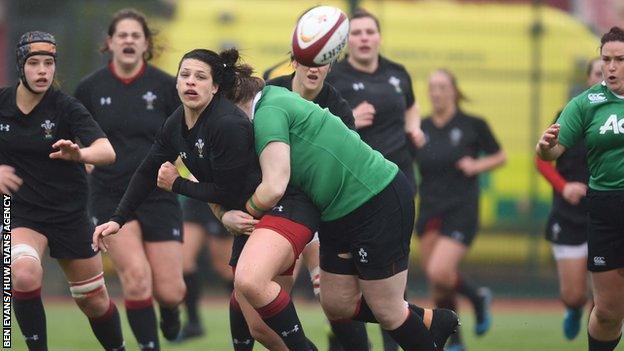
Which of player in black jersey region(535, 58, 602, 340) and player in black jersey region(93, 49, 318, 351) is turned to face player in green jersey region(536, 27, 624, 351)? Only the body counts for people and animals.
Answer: player in black jersey region(535, 58, 602, 340)

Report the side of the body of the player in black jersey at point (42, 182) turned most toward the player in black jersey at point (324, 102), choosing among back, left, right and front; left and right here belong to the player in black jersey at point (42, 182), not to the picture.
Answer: left

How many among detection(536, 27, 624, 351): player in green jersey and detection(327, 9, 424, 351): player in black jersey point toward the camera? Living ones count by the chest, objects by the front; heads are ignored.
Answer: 2

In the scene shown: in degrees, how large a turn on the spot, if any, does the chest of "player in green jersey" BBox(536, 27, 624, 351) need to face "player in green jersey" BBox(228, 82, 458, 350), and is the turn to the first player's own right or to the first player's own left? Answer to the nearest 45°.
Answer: approximately 45° to the first player's own right

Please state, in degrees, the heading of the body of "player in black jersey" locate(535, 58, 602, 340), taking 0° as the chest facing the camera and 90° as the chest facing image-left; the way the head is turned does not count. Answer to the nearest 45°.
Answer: approximately 0°

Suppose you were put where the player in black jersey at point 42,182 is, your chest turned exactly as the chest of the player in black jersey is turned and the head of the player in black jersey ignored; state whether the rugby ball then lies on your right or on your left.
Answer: on your left

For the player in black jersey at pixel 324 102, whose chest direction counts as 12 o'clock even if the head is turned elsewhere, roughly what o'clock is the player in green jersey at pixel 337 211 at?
The player in green jersey is roughly at 12 o'clock from the player in black jersey.
